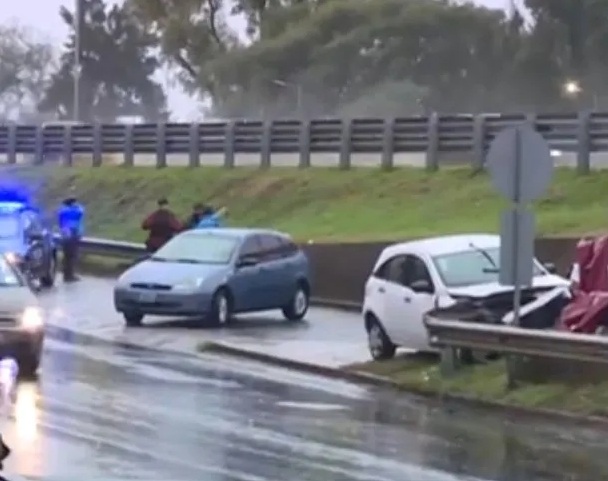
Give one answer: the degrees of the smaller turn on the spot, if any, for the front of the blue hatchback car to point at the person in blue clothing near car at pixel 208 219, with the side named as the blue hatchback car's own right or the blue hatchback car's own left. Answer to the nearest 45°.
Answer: approximately 135° to the blue hatchback car's own right

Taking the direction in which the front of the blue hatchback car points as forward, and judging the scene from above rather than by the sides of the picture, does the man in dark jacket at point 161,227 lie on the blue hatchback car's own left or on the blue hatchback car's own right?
on the blue hatchback car's own right
